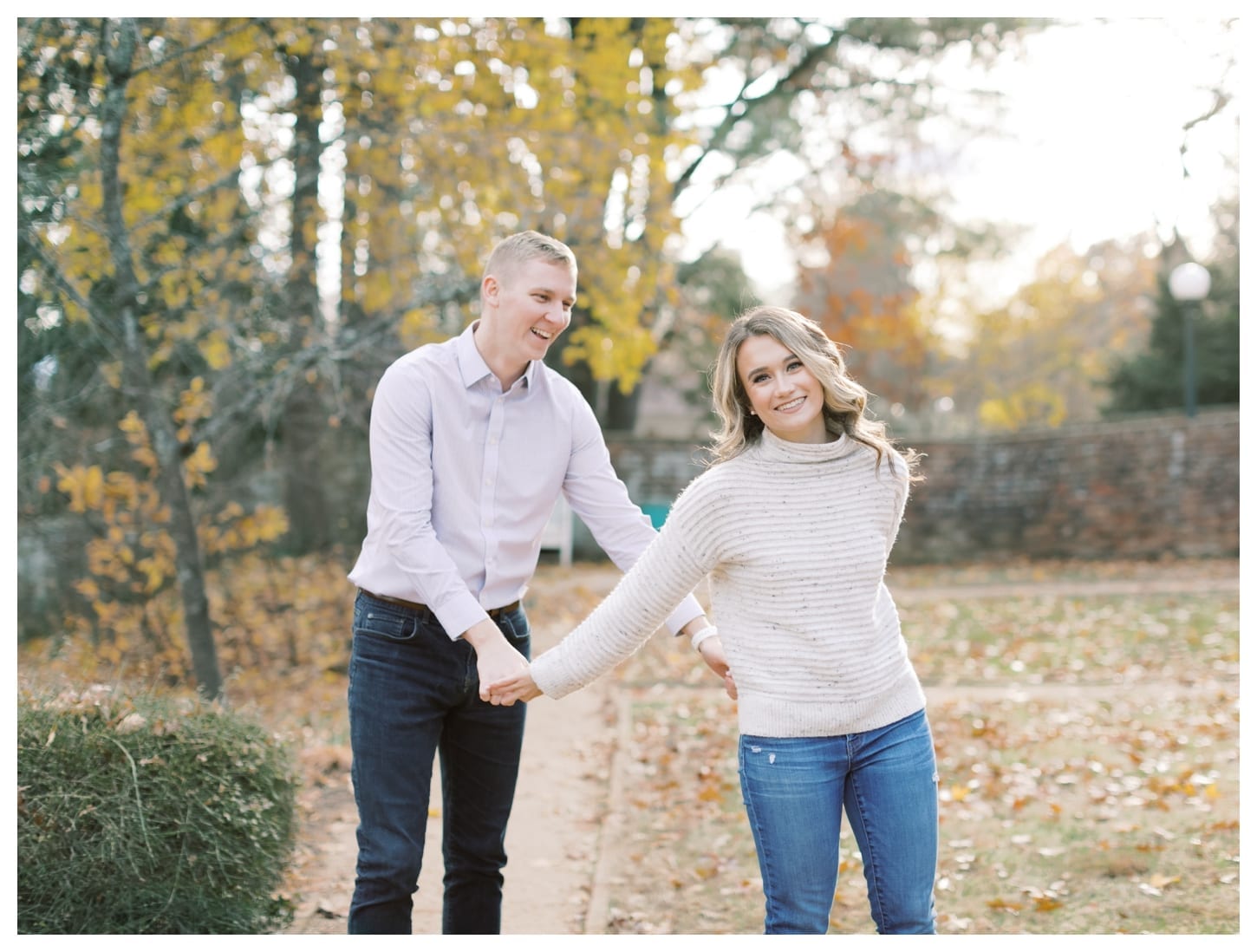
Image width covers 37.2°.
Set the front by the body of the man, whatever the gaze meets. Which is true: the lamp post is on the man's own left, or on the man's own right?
on the man's own left

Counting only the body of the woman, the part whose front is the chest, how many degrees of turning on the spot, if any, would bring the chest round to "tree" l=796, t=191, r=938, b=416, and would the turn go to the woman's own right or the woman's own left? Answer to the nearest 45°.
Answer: approximately 180°

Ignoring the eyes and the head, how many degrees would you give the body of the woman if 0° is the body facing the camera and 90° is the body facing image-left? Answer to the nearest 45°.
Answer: approximately 0°

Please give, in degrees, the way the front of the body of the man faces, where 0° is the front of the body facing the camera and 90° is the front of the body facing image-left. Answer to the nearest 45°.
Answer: approximately 315°

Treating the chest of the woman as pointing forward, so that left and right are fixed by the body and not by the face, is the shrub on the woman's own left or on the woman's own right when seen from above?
on the woman's own right

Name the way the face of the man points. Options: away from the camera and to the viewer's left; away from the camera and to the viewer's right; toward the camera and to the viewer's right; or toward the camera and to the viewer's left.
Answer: toward the camera and to the viewer's right

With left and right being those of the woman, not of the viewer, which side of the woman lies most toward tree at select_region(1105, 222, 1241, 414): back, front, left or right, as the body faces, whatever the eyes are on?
back

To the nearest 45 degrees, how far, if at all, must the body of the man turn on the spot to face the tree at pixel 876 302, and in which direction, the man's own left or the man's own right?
approximately 135° to the man's own left
